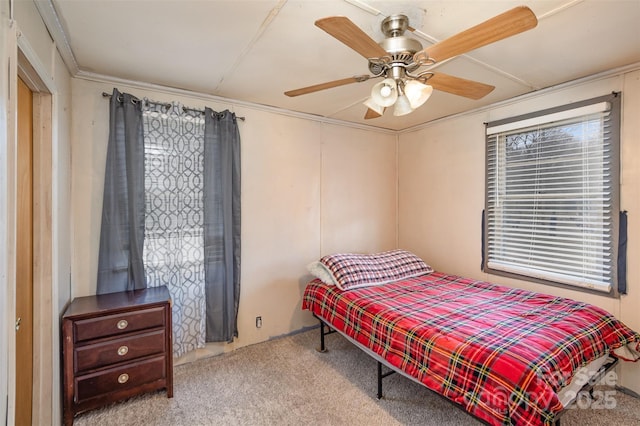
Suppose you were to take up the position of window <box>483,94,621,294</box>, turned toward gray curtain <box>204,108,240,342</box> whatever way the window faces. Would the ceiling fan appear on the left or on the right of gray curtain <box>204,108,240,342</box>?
left

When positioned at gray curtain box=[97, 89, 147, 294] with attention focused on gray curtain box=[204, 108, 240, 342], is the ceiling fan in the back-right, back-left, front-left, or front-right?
front-right

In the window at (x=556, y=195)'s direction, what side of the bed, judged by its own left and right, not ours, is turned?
left

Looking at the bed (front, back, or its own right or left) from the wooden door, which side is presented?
right

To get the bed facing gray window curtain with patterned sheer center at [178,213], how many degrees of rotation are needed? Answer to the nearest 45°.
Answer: approximately 135° to its right

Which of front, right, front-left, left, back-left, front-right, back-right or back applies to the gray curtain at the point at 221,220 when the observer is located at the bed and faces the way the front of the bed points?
back-right

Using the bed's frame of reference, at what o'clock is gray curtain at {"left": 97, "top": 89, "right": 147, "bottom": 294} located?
The gray curtain is roughly at 4 o'clock from the bed.

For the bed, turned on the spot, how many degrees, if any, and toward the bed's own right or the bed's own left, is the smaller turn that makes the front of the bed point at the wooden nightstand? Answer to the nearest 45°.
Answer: approximately 90° to the bed's own right

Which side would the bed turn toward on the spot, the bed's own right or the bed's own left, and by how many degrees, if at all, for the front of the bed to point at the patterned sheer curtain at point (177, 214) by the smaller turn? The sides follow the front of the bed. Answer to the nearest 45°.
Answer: approximately 135° to the bed's own right

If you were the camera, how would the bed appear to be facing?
facing the viewer and to the right of the viewer
